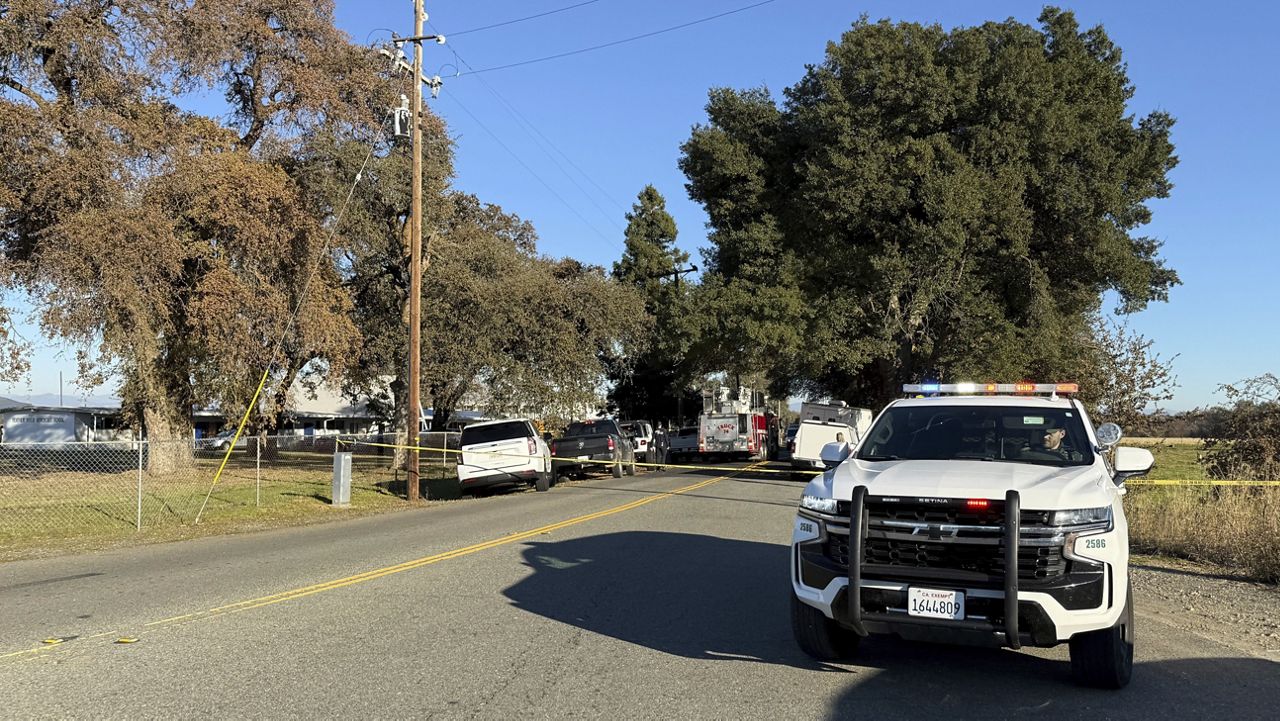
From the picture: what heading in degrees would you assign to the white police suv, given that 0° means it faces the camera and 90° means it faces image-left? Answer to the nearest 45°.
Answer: approximately 0°

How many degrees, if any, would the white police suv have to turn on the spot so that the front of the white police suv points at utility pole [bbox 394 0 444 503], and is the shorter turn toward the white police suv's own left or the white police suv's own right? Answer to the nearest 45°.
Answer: approximately 135° to the white police suv's own right

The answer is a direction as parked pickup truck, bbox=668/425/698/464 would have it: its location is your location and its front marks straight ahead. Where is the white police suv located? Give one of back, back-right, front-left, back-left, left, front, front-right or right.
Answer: back

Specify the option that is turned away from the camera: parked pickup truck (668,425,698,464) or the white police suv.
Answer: the parked pickup truck

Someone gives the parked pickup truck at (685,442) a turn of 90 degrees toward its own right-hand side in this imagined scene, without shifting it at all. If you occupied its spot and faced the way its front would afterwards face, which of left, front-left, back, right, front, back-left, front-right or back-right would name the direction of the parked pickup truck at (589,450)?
right

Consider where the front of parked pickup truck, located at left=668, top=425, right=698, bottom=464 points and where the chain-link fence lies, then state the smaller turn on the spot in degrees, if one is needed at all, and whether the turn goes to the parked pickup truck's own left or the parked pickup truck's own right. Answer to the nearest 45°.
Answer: approximately 135° to the parked pickup truck's own left

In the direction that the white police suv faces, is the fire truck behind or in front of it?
behind

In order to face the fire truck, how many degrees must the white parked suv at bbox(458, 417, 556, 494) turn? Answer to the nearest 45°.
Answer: approximately 45° to its right

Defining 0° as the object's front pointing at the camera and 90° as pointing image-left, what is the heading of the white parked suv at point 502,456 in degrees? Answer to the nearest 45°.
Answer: approximately 180°

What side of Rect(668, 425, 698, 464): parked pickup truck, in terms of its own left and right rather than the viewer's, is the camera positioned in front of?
back
